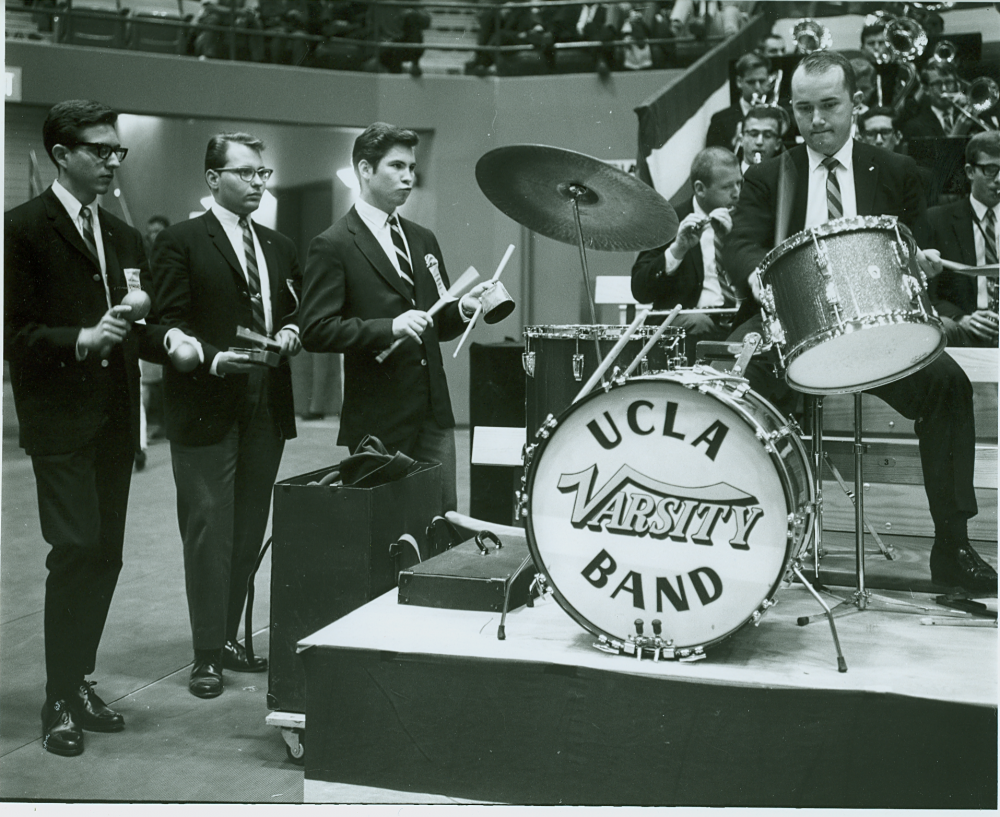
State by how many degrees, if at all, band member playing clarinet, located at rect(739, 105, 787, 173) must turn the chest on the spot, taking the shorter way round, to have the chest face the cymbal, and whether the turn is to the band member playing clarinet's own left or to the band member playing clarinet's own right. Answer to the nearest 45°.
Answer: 0° — they already face it

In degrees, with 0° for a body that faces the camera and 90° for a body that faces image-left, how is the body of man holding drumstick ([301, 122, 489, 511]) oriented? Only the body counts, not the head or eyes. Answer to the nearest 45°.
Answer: approximately 315°

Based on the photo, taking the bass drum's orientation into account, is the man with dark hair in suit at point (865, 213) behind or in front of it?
behind

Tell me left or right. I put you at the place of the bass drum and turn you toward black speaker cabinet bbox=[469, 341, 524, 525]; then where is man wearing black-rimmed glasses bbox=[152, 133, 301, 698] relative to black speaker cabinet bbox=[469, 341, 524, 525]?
left

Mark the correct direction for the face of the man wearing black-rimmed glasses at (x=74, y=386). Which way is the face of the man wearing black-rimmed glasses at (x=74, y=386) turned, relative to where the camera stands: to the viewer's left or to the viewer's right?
to the viewer's right

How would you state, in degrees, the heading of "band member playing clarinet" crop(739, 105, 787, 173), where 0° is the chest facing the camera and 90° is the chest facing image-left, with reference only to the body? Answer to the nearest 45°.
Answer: approximately 0°

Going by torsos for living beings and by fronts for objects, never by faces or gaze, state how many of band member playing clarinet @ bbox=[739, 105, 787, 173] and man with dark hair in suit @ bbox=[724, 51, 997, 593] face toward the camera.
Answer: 2
